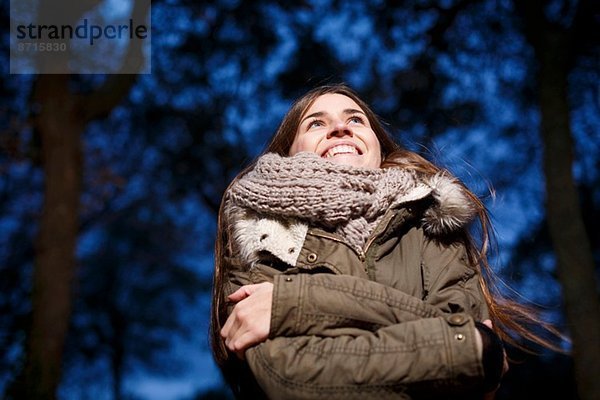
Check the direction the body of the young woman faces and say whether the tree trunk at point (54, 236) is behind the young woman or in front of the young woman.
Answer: behind

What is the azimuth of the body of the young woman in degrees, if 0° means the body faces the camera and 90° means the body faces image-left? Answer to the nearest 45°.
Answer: approximately 0°

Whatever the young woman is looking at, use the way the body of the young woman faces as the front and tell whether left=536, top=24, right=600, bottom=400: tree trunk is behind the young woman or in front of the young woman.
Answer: behind
